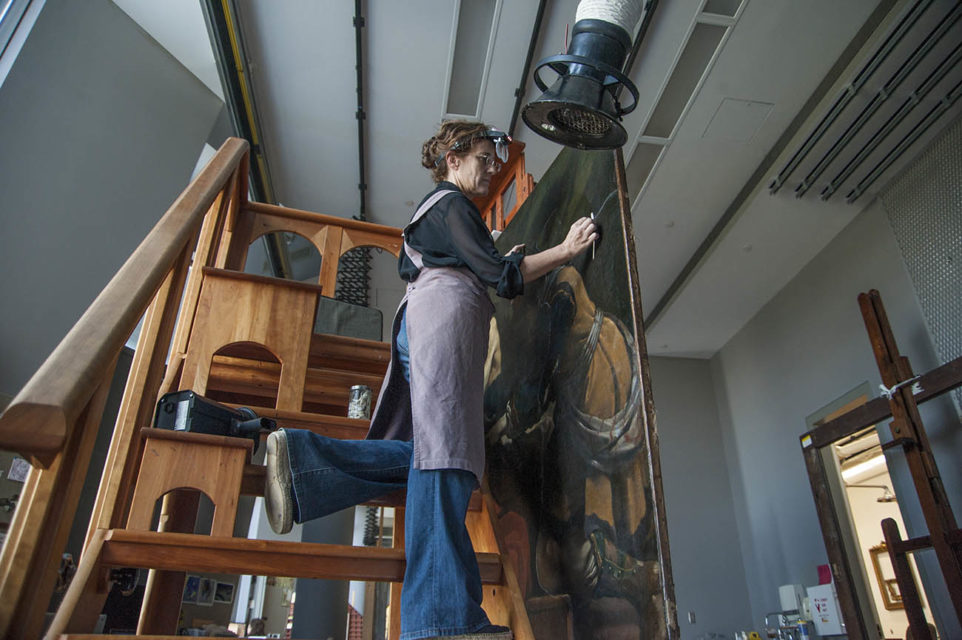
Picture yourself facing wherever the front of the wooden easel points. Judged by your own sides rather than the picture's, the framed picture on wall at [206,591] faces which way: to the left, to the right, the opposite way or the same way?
to the left

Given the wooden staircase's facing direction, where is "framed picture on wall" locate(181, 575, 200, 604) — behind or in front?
behind

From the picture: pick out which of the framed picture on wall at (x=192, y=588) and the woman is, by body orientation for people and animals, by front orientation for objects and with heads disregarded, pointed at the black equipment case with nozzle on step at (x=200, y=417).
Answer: the framed picture on wall

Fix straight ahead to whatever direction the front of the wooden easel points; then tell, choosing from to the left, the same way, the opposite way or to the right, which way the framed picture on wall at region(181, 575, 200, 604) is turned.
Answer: to the left

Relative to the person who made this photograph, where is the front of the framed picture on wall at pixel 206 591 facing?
facing the viewer

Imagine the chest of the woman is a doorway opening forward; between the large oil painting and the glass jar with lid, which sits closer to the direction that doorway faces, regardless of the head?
the large oil painting

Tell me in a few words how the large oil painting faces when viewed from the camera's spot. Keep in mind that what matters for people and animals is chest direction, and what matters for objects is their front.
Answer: facing the viewer and to the left of the viewer

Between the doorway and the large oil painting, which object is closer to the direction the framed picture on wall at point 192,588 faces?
the large oil painting

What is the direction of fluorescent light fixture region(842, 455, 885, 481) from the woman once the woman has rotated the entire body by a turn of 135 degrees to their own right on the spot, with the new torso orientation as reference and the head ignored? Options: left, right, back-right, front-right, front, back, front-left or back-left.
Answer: back

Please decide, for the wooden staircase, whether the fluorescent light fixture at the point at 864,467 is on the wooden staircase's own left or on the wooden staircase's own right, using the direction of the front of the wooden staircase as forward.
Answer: on the wooden staircase's own left

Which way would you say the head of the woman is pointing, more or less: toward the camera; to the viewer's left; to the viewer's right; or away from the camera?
to the viewer's right

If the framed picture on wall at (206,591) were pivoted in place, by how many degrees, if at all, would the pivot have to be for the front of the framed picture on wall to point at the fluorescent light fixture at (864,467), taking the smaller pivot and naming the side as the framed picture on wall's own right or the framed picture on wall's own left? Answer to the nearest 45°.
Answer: approximately 90° to the framed picture on wall's own left

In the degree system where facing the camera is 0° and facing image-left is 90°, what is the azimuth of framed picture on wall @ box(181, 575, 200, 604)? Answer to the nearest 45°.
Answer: approximately 0°

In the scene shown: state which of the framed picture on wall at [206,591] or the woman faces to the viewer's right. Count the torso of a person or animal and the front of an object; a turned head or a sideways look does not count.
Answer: the woman

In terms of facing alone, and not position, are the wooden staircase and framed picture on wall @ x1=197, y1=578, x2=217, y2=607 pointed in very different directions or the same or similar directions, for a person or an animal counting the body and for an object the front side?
same or similar directions

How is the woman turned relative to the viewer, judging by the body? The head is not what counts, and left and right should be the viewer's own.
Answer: facing to the right of the viewer

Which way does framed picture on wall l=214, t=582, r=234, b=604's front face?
toward the camera

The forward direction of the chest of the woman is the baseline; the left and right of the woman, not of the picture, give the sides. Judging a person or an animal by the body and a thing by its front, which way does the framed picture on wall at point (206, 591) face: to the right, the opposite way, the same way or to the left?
to the right

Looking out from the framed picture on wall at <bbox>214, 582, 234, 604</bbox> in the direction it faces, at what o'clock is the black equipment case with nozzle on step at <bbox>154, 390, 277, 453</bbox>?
The black equipment case with nozzle on step is roughly at 12 o'clock from the framed picture on wall.
